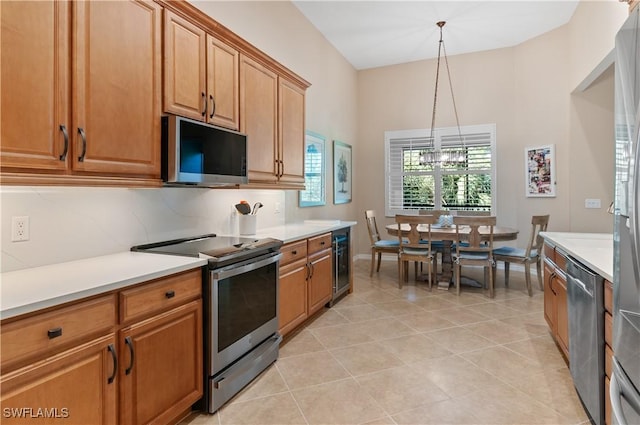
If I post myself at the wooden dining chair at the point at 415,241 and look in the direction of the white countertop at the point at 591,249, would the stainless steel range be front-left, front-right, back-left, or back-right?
front-right

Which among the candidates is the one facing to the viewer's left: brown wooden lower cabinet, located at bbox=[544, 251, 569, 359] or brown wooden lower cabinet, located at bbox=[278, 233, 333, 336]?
brown wooden lower cabinet, located at bbox=[544, 251, 569, 359]

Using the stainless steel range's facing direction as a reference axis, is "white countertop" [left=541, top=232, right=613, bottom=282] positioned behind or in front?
in front

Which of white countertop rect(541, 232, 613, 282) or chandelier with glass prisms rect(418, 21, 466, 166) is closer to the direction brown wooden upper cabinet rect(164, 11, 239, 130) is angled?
the white countertop

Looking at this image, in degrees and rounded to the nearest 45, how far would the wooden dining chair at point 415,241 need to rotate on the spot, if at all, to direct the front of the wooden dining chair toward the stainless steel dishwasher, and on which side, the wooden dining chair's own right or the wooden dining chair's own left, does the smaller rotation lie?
approximately 180°

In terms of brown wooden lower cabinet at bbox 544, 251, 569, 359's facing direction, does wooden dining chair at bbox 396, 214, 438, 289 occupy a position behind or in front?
in front

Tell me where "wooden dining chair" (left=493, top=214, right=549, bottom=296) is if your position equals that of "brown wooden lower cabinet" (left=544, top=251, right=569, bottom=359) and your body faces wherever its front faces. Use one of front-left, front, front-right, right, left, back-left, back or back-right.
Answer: right

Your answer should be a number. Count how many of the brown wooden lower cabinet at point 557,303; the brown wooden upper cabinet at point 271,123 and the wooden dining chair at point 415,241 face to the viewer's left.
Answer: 1

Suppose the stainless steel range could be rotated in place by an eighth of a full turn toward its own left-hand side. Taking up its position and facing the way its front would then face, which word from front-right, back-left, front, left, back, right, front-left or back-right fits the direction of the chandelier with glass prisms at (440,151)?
front-left

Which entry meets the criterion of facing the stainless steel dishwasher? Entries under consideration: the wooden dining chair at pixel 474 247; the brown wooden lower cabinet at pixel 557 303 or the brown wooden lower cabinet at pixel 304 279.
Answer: the brown wooden lower cabinet at pixel 304 279

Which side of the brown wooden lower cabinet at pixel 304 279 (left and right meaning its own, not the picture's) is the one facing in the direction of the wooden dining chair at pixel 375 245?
left

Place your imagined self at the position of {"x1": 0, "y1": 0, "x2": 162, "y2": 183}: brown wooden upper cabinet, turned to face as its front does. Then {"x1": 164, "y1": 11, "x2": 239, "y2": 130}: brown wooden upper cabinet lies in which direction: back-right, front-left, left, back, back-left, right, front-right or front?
left

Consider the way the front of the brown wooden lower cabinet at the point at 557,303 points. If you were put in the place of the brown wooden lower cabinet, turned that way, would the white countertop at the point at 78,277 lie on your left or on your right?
on your left

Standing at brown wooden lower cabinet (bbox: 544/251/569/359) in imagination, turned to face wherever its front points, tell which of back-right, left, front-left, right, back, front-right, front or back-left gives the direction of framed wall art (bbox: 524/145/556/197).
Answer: right

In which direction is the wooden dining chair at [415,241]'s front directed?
away from the camera

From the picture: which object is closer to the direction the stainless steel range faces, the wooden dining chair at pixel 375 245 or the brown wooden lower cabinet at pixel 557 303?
the brown wooden lower cabinet
